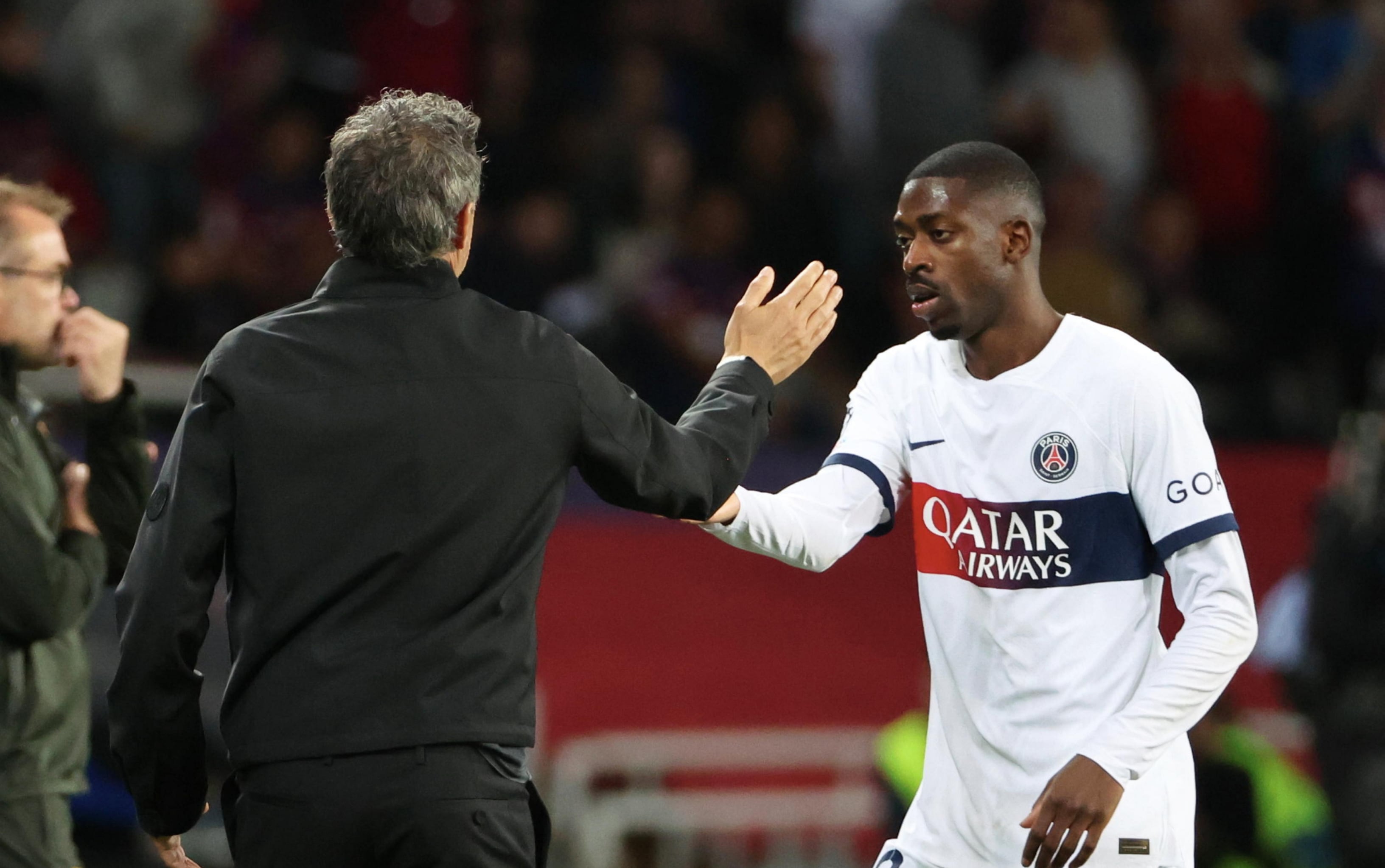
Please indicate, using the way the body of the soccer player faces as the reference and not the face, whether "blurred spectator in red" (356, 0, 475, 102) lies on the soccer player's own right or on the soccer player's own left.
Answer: on the soccer player's own right

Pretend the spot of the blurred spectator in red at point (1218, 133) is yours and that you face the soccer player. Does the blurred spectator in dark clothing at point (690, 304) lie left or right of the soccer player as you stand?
right

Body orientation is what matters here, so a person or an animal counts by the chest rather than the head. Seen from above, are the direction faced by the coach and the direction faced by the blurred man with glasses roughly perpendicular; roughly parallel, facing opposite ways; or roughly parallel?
roughly perpendicular

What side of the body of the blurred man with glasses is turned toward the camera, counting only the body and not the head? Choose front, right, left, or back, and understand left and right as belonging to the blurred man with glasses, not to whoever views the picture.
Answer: right

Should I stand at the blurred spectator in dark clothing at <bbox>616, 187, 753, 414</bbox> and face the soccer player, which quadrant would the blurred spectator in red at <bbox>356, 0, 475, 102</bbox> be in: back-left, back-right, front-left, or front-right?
back-right

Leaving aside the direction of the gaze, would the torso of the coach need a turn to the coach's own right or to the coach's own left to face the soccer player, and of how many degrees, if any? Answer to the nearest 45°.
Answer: approximately 90° to the coach's own right

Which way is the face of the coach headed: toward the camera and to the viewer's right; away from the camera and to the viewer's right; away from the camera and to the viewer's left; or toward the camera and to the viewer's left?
away from the camera and to the viewer's right

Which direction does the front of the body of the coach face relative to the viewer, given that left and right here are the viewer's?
facing away from the viewer

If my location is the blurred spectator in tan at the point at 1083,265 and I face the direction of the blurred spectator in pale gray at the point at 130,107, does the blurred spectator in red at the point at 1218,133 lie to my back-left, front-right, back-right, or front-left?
back-right

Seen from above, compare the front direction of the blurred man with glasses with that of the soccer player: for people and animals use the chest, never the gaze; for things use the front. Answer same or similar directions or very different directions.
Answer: very different directions

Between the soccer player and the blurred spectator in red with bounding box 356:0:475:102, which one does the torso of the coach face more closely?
the blurred spectator in red

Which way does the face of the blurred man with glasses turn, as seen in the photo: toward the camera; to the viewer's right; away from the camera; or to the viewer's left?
to the viewer's right
